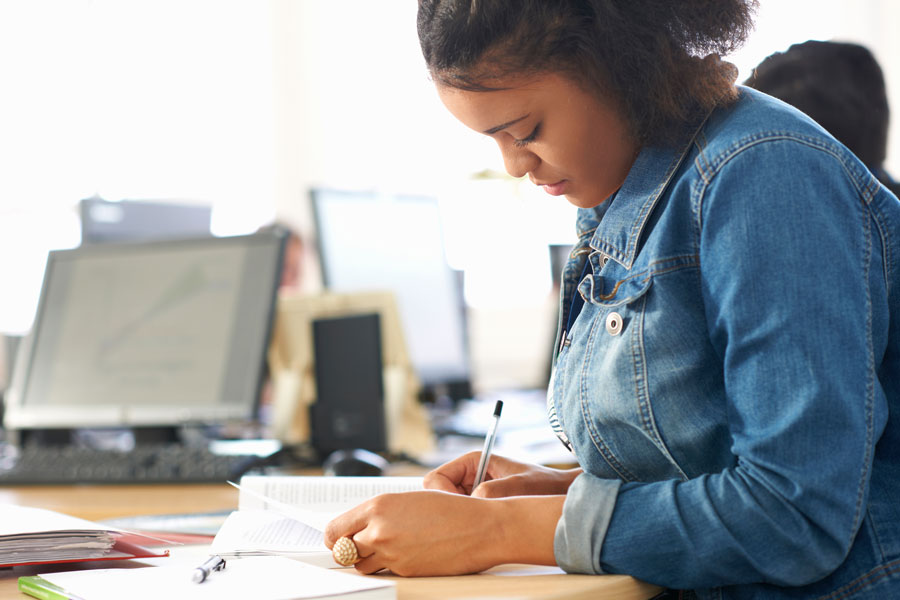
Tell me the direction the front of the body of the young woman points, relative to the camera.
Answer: to the viewer's left

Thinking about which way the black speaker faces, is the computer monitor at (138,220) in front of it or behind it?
behind

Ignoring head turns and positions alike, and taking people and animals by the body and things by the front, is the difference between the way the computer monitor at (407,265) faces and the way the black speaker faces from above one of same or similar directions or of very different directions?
same or similar directions

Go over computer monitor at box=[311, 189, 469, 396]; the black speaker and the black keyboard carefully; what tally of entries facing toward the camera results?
3

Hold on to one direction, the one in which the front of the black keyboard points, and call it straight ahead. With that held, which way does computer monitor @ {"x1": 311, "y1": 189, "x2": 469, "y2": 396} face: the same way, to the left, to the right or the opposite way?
the same way

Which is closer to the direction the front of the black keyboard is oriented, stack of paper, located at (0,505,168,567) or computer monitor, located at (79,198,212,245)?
the stack of paper

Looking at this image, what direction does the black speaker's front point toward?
toward the camera

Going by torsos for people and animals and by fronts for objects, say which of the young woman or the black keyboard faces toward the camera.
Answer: the black keyboard

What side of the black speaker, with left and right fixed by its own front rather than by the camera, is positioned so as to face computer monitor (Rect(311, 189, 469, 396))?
back

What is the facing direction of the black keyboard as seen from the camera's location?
facing the viewer

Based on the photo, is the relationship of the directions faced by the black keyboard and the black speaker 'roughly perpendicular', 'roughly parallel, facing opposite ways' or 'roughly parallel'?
roughly parallel

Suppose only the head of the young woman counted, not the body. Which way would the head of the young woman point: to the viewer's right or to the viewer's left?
to the viewer's left

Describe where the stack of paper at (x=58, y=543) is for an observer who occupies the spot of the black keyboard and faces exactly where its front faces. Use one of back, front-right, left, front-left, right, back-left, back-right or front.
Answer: front
